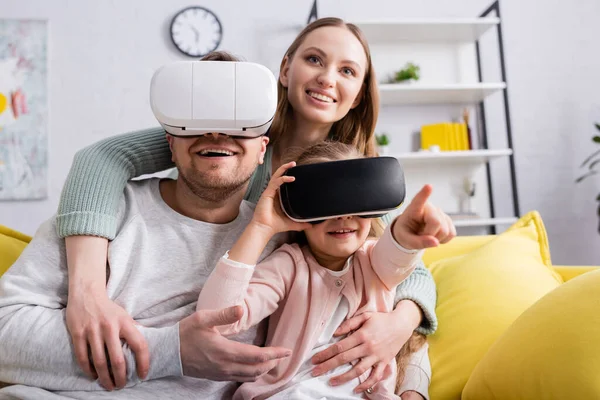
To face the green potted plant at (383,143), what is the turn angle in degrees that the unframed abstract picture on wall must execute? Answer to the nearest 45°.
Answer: approximately 45° to its left

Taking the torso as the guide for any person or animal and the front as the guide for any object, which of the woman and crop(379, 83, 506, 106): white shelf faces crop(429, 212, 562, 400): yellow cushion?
the white shelf

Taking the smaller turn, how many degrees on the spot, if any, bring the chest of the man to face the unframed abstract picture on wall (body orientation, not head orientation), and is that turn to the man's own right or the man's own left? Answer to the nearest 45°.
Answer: approximately 180°

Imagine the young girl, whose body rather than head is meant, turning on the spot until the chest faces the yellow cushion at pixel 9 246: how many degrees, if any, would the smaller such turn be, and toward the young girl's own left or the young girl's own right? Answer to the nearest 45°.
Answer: approximately 90° to the young girl's own right

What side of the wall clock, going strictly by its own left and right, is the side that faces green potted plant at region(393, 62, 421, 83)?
left
